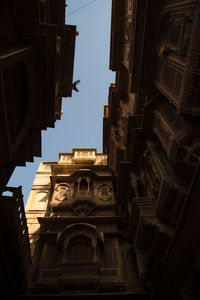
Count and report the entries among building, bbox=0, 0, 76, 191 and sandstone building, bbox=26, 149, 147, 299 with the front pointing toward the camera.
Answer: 1

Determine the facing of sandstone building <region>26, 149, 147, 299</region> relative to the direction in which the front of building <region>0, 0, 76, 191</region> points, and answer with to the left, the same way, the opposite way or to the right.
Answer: to the right

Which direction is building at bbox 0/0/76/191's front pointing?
to the viewer's right

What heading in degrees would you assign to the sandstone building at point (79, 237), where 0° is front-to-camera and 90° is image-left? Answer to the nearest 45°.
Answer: approximately 0°
